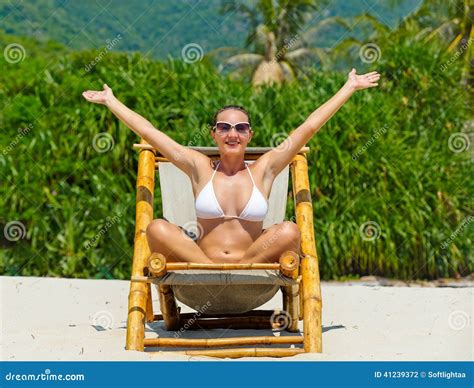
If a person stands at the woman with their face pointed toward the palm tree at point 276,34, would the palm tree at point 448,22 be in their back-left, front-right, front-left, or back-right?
front-right

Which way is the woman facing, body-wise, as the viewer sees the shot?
toward the camera

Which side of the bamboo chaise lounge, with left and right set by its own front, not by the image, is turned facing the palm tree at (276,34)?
back

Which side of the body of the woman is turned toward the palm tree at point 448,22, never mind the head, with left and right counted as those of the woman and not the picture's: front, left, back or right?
back

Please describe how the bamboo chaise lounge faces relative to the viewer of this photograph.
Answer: facing the viewer

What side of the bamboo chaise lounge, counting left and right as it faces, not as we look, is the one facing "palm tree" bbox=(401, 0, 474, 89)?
back

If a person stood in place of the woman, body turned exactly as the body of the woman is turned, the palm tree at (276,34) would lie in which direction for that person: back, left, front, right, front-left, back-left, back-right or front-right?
back
